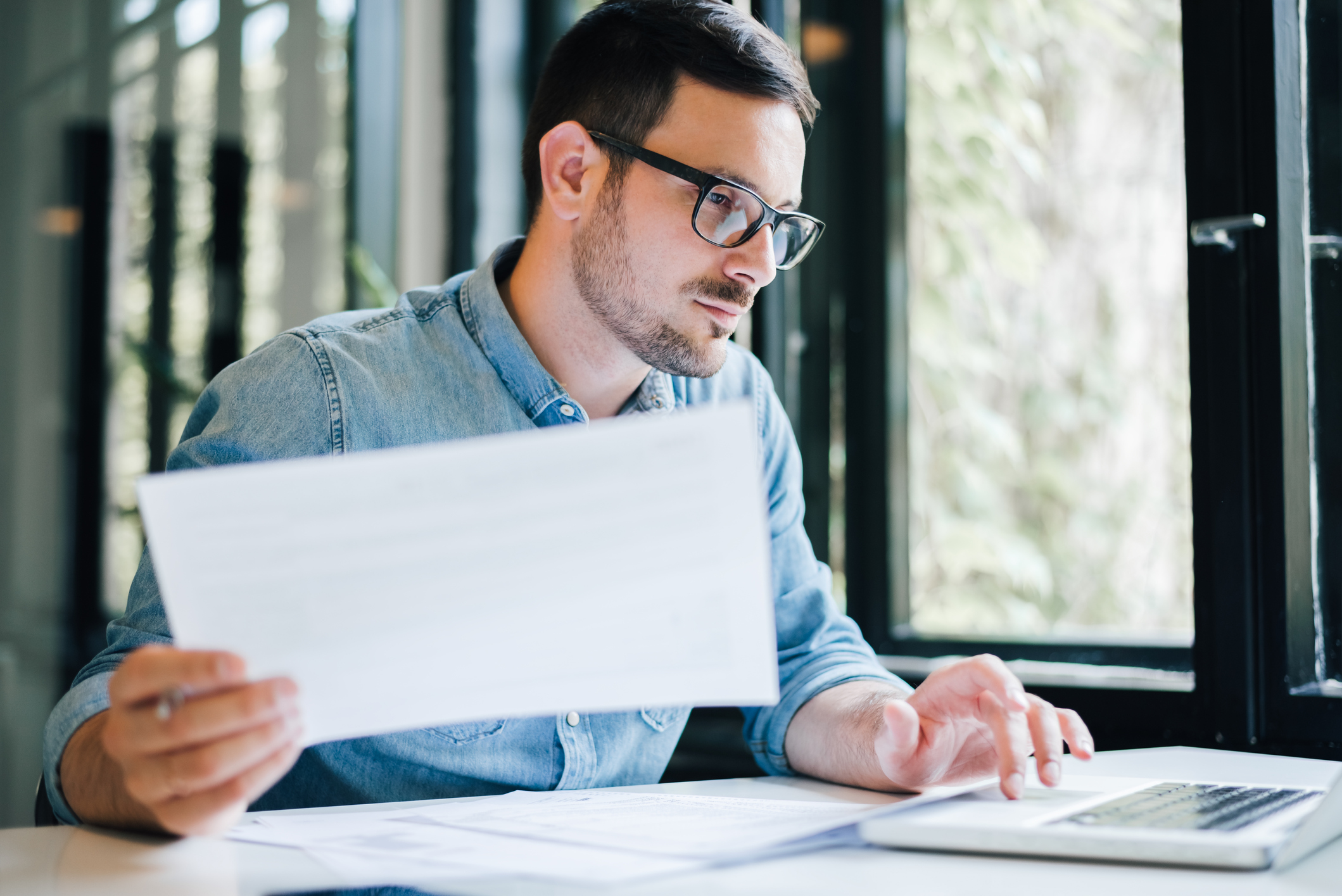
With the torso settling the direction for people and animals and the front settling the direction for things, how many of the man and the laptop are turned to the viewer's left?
1

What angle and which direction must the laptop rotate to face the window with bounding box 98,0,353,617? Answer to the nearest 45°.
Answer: approximately 45° to its right

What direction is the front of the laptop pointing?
to the viewer's left

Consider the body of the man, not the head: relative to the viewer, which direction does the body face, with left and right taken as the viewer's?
facing the viewer and to the right of the viewer

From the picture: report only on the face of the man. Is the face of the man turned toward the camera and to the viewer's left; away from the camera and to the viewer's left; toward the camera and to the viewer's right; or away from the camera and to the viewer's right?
toward the camera and to the viewer's right
